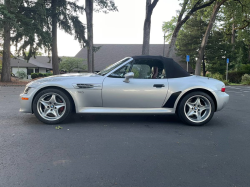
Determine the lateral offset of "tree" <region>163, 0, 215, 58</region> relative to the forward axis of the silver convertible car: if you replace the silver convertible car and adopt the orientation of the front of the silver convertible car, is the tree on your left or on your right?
on your right

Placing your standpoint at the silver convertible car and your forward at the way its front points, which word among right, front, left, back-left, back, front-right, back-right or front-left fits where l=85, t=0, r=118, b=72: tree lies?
right

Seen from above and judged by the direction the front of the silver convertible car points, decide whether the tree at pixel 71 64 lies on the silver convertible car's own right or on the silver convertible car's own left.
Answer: on the silver convertible car's own right

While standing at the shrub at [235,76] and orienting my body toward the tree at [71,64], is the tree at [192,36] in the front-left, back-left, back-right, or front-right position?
front-right

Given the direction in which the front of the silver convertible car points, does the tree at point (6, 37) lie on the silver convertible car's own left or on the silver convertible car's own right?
on the silver convertible car's own right

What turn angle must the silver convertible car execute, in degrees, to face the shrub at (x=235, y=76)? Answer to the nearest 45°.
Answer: approximately 135° to its right

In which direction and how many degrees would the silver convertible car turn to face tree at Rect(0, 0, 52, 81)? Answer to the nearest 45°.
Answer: approximately 45° to its right

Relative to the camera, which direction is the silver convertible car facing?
to the viewer's left
